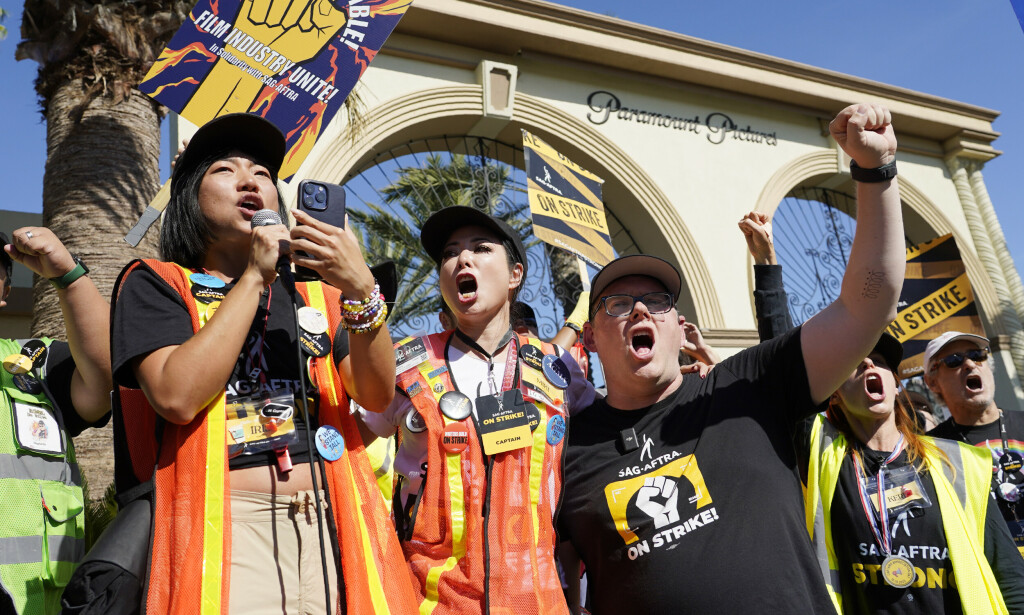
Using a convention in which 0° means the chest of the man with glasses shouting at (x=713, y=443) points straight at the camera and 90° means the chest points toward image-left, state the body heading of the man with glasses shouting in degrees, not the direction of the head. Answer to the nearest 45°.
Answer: approximately 0°

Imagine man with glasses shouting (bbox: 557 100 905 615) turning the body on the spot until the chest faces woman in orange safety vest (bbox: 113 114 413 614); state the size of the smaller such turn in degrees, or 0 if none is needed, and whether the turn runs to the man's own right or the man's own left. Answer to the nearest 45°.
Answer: approximately 45° to the man's own right

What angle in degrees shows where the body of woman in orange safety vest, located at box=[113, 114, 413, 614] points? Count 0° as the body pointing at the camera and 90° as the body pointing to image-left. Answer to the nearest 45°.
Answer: approximately 315°

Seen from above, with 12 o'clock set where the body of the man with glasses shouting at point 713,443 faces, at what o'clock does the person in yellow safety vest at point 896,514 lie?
The person in yellow safety vest is roughly at 7 o'clock from the man with glasses shouting.

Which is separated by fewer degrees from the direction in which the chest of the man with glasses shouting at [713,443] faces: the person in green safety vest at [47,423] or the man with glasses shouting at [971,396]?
the person in green safety vest

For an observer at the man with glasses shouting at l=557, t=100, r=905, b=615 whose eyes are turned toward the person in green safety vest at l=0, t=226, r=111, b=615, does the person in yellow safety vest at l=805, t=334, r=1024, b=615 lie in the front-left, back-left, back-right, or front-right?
back-right
